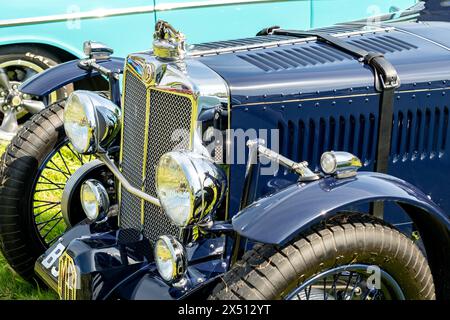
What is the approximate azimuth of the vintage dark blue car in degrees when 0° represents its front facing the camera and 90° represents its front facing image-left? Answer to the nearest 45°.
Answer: approximately 45°

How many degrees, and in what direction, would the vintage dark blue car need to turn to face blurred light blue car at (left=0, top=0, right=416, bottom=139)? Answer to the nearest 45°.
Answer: approximately 135° to its right
